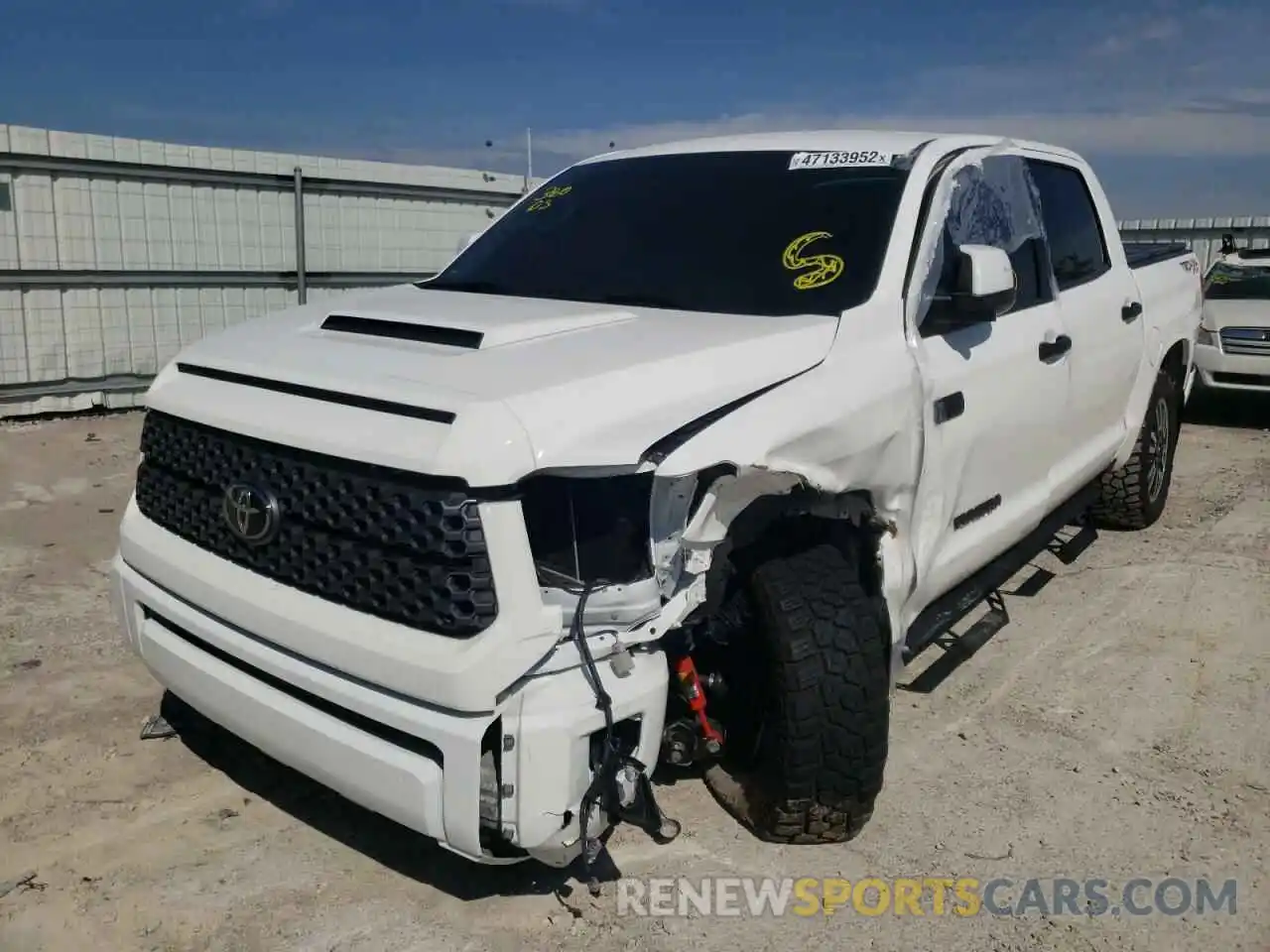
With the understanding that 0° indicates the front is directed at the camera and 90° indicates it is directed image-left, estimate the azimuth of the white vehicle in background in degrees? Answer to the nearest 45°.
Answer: approximately 0°

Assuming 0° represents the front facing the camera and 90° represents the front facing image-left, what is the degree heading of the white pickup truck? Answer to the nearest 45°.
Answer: approximately 45°

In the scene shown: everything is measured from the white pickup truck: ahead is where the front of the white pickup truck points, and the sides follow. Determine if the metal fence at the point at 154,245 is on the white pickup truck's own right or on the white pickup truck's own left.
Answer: on the white pickup truck's own right

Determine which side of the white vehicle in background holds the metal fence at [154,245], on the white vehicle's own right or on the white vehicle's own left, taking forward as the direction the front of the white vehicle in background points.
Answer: on the white vehicle's own right

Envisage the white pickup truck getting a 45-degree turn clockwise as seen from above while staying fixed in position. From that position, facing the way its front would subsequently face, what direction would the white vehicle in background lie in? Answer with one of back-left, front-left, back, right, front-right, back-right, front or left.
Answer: back-right

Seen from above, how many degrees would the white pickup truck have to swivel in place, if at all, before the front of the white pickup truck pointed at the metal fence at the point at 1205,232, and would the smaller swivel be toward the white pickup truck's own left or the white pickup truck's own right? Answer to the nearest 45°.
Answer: approximately 180°

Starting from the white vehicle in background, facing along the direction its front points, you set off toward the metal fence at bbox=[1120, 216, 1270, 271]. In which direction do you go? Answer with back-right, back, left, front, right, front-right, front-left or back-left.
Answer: back
